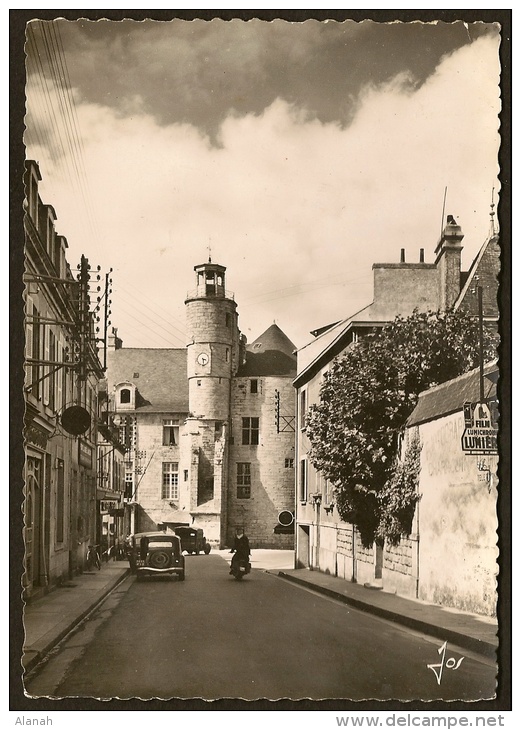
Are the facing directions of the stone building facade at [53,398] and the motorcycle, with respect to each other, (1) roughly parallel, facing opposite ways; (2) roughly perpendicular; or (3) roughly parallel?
roughly perpendicular

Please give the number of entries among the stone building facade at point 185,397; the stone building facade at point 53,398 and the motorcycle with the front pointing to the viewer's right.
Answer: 1

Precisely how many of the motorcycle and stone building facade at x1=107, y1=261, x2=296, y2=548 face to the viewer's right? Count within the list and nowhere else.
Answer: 0

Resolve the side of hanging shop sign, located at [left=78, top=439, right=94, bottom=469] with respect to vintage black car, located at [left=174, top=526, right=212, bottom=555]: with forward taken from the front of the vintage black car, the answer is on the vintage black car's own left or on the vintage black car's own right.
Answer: on the vintage black car's own right

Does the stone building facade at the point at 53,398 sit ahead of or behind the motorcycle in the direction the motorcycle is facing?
ahead

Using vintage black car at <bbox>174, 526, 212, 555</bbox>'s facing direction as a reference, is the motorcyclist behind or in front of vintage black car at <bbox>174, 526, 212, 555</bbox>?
in front

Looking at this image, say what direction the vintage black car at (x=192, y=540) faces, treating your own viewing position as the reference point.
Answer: facing the viewer and to the right of the viewer

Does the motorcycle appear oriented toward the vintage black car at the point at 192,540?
no

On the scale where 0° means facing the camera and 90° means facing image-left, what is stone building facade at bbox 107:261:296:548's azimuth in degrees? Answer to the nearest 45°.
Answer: approximately 0°

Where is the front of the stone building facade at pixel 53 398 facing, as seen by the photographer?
facing to the right of the viewer

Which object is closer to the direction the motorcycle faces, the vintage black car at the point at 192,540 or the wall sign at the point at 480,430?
the wall sign
